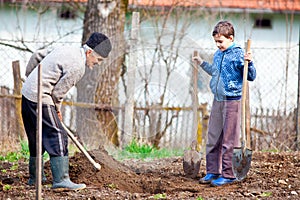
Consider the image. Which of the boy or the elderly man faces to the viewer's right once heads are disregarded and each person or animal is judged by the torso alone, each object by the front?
the elderly man

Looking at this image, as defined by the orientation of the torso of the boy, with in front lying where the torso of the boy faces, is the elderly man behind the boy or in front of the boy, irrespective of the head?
in front

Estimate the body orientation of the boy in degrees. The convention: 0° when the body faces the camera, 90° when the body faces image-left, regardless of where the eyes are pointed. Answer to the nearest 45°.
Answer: approximately 45°

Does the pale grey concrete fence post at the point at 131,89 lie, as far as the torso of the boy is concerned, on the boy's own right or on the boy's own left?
on the boy's own right

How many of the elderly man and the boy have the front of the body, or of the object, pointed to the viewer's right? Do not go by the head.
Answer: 1

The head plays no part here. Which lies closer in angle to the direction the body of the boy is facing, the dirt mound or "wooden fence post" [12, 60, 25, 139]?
the dirt mound

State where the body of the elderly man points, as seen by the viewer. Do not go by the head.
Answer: to the viewer's right

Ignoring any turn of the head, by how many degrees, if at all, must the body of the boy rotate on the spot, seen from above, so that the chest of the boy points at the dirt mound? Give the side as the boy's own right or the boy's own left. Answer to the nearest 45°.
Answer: approximately 45° to the boy's own right

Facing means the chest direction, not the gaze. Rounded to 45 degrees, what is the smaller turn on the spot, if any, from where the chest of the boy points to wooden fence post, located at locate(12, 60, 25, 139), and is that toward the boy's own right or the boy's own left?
approximately 90° to the boy's own right

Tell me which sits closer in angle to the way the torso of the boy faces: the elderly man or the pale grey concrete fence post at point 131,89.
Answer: the elderly man

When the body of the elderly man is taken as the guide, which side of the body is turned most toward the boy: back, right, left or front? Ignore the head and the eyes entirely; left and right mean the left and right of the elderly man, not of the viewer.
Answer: front
